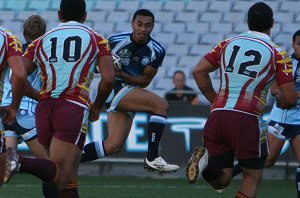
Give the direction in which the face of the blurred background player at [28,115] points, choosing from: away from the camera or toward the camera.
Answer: away from the camera

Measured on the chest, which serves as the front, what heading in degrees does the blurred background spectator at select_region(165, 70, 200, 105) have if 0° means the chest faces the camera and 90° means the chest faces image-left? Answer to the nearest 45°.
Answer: approximately 0°

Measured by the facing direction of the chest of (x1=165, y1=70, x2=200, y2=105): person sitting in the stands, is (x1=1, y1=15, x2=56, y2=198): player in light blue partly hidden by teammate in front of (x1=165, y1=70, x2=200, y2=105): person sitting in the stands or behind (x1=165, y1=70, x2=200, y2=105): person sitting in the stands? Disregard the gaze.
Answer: in front

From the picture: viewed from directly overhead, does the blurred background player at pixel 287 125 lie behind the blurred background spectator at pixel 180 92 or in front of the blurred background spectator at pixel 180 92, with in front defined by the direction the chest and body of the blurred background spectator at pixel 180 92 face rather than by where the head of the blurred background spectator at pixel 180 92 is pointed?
in front

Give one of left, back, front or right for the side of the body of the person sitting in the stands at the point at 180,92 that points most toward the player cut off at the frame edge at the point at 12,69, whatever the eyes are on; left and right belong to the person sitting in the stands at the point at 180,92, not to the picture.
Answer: front
